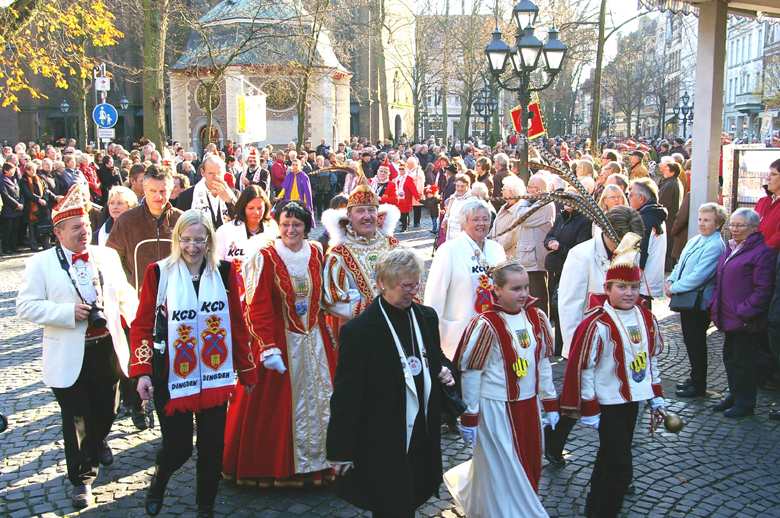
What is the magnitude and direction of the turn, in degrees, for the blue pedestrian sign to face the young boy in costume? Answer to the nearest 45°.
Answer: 0° — it already faces them

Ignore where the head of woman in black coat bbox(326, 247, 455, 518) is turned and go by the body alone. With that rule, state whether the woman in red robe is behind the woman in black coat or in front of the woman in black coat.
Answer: behind

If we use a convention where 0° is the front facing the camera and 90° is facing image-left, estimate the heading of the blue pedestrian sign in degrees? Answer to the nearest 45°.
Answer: approximately 0°

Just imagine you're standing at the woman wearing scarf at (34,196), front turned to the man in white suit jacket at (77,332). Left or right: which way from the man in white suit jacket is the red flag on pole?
left

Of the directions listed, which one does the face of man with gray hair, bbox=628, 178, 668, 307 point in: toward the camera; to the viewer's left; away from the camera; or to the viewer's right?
to the viewer's left

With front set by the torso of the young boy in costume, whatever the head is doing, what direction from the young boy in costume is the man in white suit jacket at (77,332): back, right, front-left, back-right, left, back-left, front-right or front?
back-right

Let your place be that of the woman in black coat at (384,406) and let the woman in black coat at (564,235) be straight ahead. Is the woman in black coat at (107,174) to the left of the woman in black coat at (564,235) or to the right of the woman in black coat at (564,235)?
left

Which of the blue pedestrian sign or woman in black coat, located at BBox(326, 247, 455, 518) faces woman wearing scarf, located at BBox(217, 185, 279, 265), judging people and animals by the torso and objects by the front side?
the blue pedestrian sign
